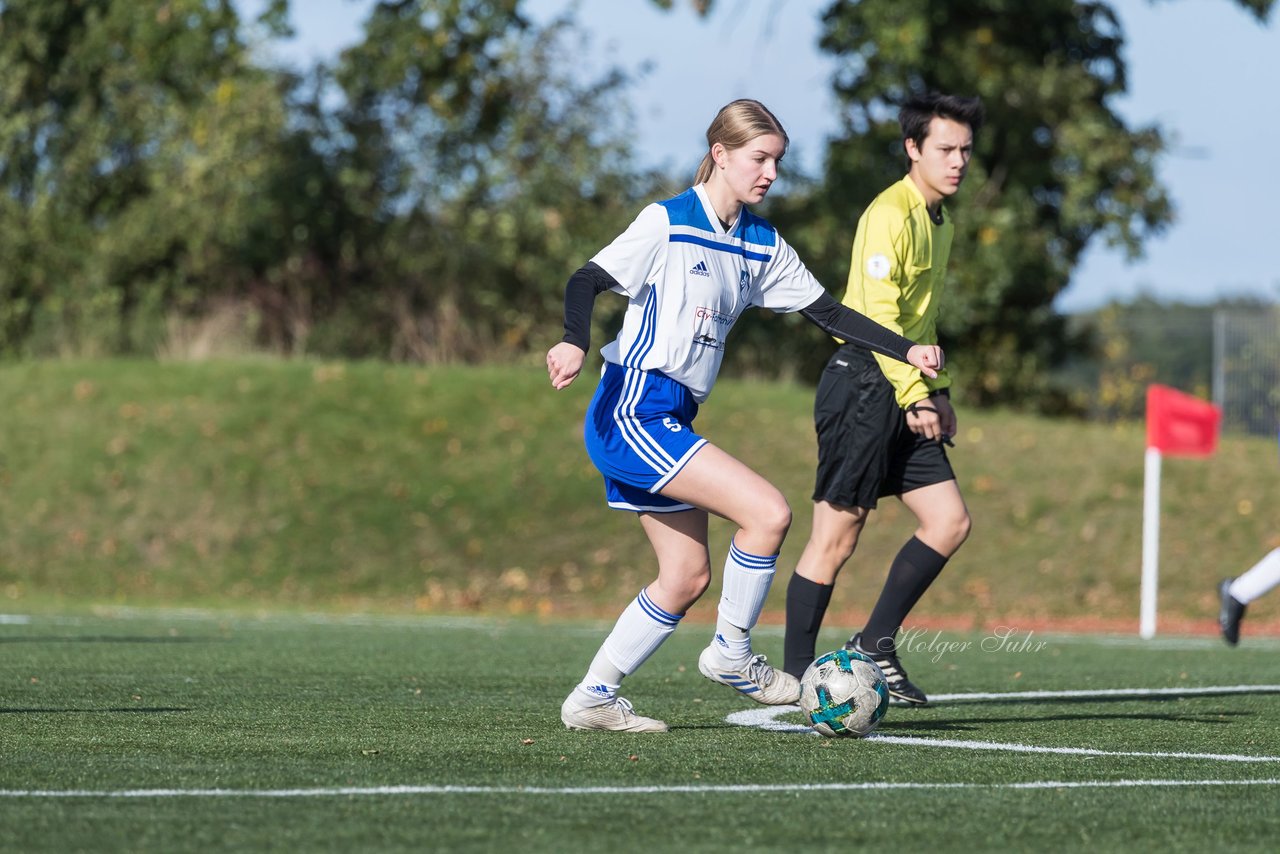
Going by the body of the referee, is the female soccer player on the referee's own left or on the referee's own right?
on the referee's own right

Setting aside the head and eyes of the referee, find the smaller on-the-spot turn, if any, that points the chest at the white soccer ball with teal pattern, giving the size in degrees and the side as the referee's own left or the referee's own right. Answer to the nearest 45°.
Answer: approximately 45° to the referee's own right

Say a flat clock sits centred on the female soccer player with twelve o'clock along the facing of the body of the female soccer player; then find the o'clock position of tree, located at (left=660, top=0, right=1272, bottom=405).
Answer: The tree is roughly at 8 o'clock from the female soccer player.

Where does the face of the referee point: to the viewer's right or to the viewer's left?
to the viewer's right

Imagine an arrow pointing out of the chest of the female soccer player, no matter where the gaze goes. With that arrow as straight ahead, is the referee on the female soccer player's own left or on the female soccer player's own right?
on the female soccer player's own left

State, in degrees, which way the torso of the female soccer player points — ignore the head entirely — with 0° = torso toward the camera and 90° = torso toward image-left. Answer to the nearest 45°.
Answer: approximately 315°

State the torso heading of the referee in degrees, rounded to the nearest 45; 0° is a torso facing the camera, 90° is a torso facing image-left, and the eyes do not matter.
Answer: approximately 315°

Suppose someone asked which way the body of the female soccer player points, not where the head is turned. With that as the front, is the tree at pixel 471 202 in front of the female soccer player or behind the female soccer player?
behind
